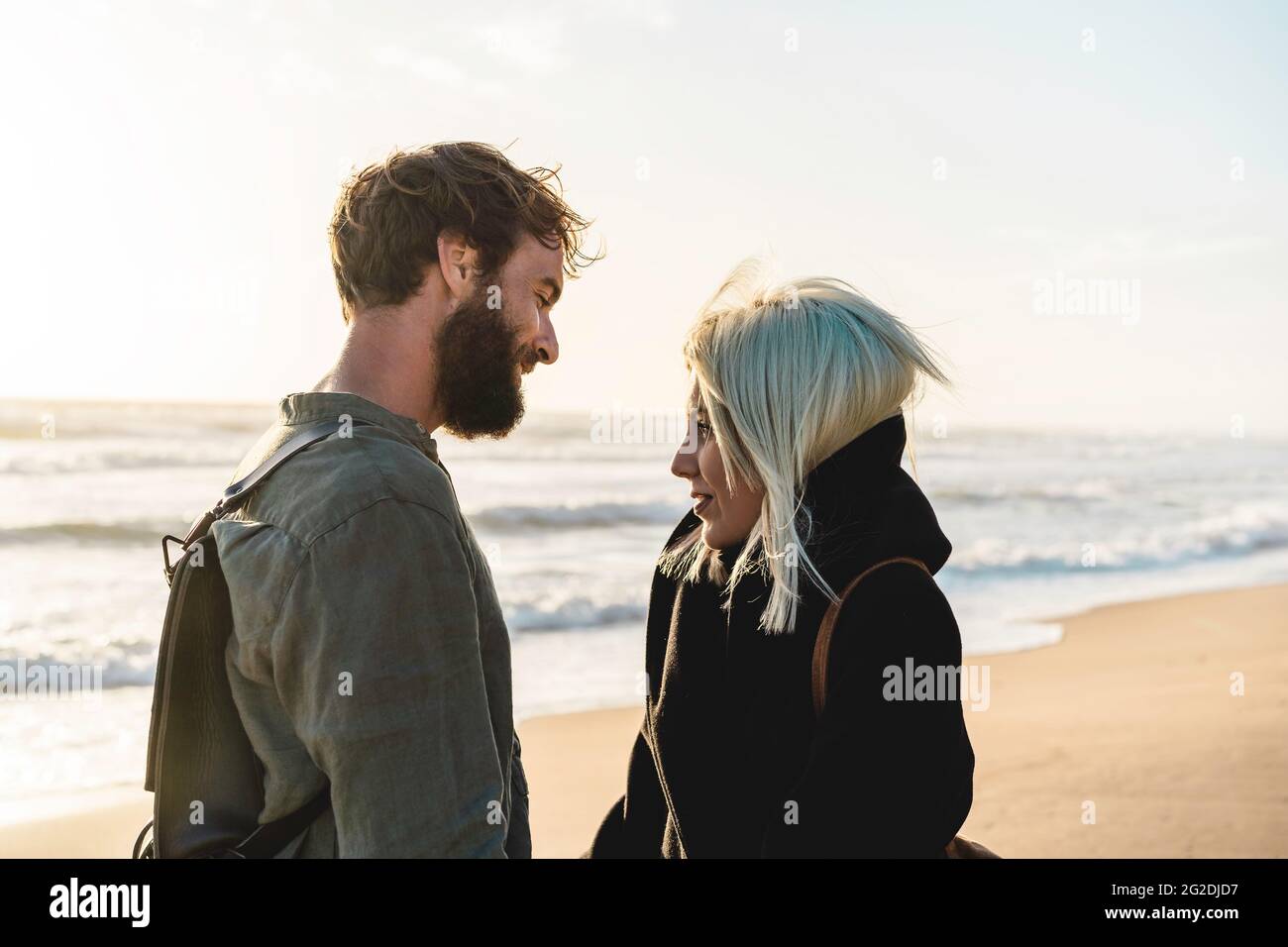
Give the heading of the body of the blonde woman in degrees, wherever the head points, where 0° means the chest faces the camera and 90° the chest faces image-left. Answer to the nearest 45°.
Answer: approximately 45°

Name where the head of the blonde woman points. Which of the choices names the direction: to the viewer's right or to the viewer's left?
to the viewer's left
